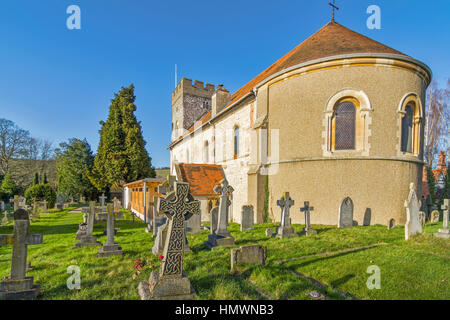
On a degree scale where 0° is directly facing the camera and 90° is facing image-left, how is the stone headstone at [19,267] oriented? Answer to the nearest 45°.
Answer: approximately 0°
